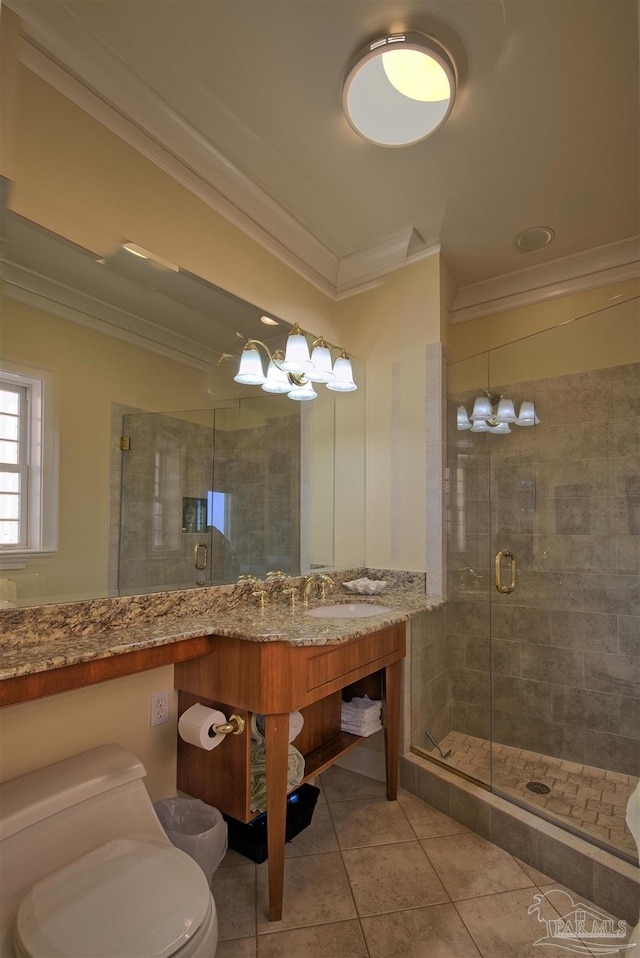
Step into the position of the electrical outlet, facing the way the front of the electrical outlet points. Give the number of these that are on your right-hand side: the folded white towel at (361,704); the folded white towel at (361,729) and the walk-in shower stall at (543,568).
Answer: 0

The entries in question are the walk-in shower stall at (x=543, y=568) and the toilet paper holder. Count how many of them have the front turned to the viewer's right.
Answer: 0

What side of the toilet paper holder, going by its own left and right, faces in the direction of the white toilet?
front

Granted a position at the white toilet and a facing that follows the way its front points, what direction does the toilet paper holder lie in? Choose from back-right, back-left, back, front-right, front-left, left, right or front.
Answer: left

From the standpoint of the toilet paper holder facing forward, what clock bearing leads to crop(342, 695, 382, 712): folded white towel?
The folded white towel is roughly at 6 o'clock from the toilet paper holder.

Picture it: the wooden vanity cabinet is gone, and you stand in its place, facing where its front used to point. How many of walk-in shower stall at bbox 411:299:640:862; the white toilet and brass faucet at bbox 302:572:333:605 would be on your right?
1

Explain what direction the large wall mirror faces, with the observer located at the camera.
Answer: facing the viewer and to the right of the viewer

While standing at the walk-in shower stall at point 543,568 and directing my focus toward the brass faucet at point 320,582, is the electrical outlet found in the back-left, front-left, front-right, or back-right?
front-left

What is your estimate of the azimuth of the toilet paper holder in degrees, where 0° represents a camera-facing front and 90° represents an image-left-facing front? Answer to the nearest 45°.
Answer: approximately 45°

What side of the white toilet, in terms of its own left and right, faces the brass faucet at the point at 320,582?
left

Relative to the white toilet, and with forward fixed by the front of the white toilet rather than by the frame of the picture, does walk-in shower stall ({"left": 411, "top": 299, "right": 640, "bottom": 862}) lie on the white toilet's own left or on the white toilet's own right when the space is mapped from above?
on the white toilet's own left

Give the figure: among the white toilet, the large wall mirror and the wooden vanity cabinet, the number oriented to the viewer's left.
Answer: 0

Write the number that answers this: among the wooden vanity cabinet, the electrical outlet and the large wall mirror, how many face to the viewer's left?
0

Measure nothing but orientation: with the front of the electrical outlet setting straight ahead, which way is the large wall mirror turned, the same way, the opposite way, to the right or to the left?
the same way

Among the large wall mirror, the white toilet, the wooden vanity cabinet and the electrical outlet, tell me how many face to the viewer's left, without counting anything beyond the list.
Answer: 0

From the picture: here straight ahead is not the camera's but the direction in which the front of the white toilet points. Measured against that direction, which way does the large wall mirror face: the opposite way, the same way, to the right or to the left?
the same way

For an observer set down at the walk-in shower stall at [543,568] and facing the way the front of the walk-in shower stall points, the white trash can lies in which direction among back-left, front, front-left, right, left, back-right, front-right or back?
front

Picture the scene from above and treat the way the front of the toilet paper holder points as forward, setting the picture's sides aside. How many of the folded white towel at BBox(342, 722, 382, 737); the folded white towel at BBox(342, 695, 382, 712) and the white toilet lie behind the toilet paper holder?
2

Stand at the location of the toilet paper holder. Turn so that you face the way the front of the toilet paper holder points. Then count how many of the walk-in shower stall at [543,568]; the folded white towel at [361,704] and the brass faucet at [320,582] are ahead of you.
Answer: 0
